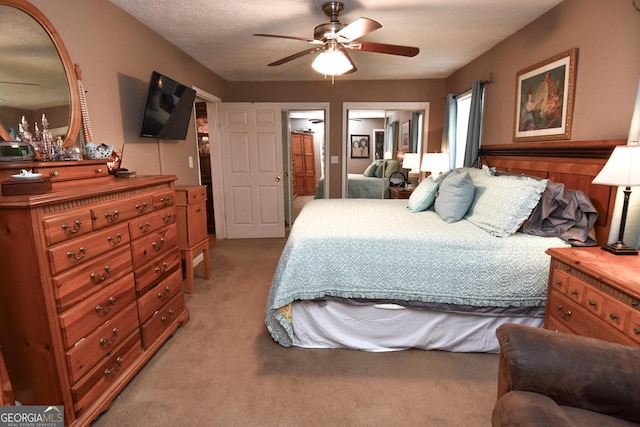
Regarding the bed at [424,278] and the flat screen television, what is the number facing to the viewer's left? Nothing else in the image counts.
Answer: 1

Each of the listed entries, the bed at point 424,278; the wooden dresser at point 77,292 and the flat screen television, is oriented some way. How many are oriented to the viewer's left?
1

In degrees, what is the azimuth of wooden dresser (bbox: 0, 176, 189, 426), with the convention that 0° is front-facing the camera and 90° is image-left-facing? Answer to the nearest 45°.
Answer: approximately 315°

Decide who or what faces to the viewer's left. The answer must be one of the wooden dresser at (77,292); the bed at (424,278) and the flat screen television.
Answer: the bed

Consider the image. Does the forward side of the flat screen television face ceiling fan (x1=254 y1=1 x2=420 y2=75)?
yes

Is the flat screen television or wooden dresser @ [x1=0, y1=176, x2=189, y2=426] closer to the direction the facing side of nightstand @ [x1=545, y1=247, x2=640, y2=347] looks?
the wooden dresser

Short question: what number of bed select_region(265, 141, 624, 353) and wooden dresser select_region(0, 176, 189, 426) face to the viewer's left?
1

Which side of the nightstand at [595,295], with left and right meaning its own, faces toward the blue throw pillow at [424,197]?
right

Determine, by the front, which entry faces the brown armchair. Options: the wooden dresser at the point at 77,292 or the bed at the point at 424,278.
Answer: the wooden dresser

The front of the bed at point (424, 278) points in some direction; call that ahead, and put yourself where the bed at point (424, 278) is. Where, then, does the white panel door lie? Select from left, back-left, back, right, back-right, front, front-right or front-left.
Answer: front-right

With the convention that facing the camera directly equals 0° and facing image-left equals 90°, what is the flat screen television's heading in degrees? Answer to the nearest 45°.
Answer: approximately 315°

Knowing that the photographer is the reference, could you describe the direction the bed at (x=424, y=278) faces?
facing to the left of the viewer

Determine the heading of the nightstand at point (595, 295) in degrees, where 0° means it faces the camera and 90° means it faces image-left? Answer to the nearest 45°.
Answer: approximately 45°

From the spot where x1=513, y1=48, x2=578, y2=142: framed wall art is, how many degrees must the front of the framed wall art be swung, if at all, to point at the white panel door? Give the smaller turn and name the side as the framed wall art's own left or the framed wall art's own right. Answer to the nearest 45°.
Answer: approximately 45° to the framed wall art's own right
